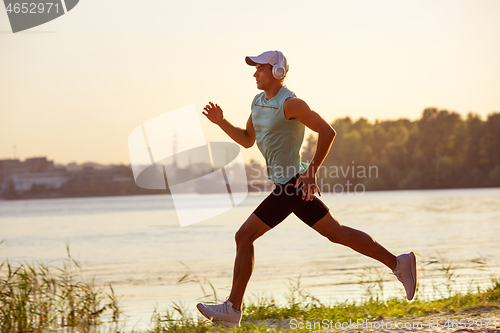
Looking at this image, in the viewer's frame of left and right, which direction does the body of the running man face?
facing to the left of the viewer

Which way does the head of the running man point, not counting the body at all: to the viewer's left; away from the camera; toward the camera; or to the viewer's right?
to the viewer's left
